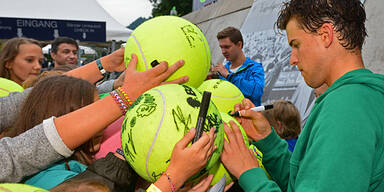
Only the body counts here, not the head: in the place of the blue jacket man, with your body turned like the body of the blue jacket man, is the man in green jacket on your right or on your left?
on your left

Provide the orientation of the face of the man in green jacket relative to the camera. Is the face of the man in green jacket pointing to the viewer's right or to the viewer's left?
to the viewer's left

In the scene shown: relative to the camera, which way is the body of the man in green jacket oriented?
to the viewer's left

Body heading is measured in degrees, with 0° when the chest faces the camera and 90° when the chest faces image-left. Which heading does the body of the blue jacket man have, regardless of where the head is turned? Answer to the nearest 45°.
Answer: approximately 45°

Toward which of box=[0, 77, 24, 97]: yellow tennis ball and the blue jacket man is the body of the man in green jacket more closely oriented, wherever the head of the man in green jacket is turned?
the yellow tennis ball

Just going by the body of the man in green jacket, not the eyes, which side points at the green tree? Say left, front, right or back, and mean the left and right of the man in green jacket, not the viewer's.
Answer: right

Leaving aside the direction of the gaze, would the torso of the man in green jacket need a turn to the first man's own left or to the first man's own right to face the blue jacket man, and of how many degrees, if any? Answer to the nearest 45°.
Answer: approximately 90° to the first man's own right

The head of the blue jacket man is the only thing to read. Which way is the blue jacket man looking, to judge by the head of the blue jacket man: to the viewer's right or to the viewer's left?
to the viewer's left
